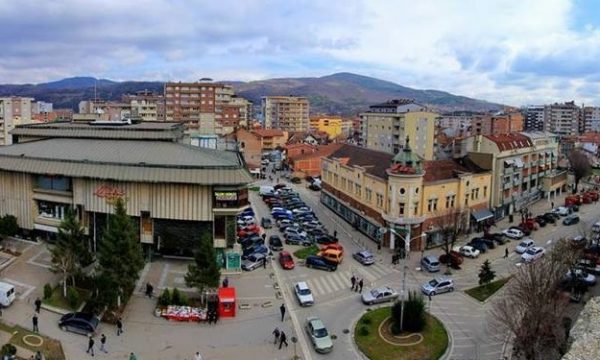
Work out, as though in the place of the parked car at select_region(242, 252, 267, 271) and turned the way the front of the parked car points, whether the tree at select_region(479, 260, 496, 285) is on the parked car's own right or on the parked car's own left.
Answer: on the parked car's own left

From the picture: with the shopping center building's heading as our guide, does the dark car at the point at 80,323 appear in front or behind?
in front

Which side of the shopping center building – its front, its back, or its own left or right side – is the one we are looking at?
front

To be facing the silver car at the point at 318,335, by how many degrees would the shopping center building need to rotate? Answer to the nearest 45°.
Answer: approximately 45° to its left

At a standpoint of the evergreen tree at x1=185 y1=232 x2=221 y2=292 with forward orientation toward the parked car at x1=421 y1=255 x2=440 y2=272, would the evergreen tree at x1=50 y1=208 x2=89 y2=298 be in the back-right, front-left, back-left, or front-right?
back-left

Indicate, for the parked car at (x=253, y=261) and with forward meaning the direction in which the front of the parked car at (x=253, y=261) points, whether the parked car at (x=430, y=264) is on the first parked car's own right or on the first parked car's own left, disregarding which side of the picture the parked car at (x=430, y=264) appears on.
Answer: on the first parked car's own left

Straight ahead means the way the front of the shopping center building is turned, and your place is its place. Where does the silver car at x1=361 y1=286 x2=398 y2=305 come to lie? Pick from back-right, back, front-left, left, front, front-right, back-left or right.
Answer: front-left

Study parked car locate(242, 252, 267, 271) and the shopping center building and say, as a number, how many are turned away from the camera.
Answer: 0

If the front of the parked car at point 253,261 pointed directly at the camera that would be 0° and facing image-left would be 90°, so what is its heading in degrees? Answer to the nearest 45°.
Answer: approximately 45°

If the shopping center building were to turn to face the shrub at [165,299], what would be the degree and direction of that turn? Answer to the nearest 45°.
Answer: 0° — it already faces it

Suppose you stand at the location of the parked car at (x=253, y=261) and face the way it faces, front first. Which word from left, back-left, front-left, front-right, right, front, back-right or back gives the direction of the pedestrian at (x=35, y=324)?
front

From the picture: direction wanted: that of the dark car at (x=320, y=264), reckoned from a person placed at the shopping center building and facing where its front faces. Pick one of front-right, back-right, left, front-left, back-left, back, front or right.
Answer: left

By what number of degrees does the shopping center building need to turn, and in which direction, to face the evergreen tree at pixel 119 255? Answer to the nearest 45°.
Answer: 0° — it already faces it

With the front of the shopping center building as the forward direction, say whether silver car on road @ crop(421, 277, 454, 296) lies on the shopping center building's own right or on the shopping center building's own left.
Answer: on the shopping center building's own left
